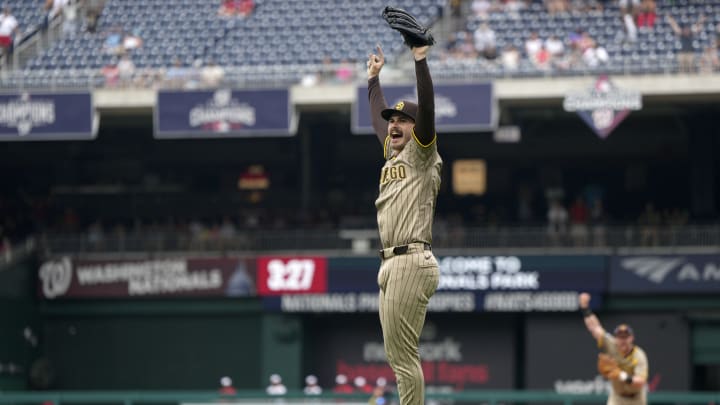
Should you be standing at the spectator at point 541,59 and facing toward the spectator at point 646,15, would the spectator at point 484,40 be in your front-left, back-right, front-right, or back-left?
back-left

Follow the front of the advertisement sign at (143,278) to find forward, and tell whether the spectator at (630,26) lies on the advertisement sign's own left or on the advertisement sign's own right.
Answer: on the advertisement sign's own left

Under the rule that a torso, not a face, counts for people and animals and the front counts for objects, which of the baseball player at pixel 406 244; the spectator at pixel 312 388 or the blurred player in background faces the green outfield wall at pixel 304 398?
the spectator

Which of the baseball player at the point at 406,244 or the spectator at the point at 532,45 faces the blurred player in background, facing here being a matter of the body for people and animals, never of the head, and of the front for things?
the spectator

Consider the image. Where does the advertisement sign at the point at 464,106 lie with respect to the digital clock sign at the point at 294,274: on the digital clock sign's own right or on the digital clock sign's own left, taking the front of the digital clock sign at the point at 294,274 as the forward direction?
on the digital clock sign's own left
